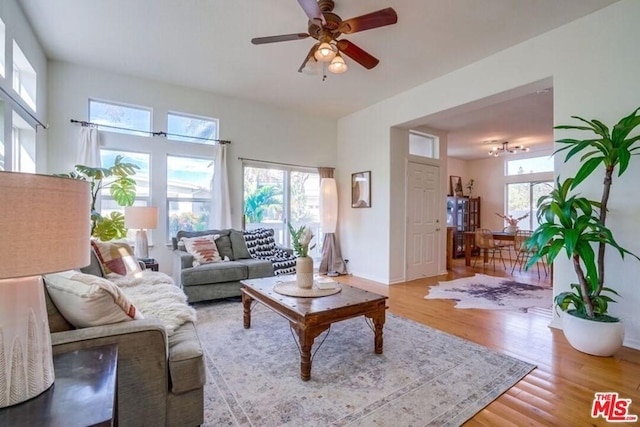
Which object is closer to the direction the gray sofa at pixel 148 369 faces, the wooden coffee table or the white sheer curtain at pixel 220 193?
the wooden coffee table

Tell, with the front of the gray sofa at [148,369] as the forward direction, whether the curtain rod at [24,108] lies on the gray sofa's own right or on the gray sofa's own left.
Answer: on the gray sofa's own left

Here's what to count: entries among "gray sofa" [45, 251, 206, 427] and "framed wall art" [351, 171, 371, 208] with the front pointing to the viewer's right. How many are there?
1

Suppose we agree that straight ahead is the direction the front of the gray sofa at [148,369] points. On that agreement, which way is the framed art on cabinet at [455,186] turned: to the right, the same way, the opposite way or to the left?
to the right

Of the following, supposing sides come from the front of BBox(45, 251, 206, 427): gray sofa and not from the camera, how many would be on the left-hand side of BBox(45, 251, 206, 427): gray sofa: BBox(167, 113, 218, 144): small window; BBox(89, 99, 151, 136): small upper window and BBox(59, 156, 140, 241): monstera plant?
3

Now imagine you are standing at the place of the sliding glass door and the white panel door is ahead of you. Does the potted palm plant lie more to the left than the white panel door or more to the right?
right

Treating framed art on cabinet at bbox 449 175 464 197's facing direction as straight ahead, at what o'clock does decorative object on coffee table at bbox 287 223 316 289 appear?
The decorative object on coffee table is roughly at 2 o'clock from the framed art on cabinet.

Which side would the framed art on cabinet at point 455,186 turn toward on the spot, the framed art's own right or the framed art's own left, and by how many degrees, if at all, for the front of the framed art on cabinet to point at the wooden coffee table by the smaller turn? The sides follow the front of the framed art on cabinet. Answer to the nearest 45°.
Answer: approximately 45° to the framed art's own right

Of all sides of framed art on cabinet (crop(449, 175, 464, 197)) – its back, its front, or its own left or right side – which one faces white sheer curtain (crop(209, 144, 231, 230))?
right

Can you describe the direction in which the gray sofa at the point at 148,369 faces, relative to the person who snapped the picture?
facing to the right of the viewer

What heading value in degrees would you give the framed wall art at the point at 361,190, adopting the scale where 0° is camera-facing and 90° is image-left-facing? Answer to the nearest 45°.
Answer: approximately 45°

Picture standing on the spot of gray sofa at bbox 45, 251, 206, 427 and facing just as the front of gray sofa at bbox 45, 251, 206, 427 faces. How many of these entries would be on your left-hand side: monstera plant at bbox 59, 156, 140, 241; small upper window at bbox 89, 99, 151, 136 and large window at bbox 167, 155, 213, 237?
3

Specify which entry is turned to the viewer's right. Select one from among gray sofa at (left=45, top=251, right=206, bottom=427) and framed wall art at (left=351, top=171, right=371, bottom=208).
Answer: the gray sofa

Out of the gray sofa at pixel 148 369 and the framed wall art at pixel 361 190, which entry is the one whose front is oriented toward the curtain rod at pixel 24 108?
the framed wall art

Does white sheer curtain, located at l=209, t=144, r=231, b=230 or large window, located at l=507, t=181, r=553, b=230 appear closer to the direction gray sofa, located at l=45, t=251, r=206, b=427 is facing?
the large window

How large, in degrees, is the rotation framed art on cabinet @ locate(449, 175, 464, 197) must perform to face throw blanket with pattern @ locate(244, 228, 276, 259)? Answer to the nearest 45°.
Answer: approximately 90° to its right
